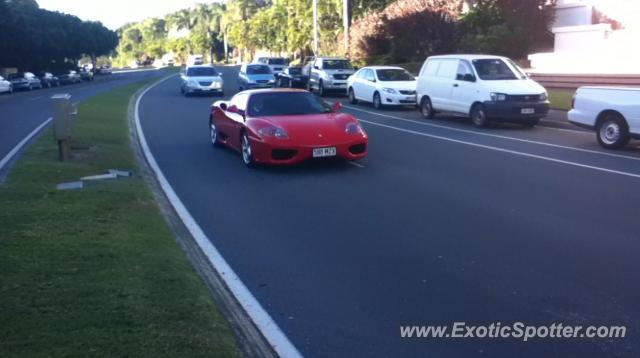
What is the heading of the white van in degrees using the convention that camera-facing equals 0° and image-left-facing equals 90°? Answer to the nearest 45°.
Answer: approximately 315°

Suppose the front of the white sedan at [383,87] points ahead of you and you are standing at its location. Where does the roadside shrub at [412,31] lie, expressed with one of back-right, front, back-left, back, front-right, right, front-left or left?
back-left

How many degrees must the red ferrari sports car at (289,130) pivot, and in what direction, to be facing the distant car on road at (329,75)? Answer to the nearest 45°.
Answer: approximately 135° to its left

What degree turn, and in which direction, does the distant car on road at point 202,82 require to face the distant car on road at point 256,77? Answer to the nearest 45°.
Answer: approximately 90° to its left

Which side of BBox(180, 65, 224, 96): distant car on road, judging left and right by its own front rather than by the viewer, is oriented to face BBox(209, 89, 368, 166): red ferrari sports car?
front

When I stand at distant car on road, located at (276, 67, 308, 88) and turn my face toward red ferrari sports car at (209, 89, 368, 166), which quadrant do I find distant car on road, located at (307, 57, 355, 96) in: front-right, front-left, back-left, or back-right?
front-left

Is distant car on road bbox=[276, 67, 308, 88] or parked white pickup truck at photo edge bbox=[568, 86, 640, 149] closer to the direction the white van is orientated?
the parked white pickup truck at photo edge

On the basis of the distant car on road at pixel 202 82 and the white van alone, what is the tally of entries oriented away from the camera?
0

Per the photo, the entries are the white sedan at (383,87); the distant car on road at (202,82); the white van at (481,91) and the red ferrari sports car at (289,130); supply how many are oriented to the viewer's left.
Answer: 0

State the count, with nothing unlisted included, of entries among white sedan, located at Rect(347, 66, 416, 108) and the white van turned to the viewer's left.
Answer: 0

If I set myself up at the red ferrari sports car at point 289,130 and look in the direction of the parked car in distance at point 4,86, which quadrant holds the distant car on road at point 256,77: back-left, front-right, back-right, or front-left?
front-right

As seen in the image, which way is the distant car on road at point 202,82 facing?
toward the camera

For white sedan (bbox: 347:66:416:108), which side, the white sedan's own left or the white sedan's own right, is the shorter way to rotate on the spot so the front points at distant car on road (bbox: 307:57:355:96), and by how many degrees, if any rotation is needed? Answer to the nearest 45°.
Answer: approximately 135° to the white sedan's own left

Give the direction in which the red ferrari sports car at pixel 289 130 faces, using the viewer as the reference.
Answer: facing the viewer and to the right of the viewer

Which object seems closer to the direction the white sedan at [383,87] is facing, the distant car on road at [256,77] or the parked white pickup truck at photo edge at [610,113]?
the parked white pickup truck at photo edge

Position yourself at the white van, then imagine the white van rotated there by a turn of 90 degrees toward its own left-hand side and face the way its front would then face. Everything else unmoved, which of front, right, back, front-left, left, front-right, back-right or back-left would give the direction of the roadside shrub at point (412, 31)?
front-left

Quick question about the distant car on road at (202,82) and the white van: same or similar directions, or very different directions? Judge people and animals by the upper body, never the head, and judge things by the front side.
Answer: same or similar directions
